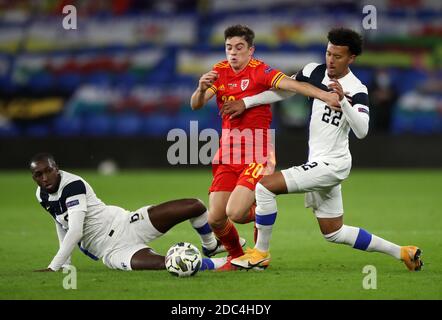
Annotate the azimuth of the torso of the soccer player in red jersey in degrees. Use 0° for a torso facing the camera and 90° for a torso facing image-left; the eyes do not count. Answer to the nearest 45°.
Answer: approximately 45°

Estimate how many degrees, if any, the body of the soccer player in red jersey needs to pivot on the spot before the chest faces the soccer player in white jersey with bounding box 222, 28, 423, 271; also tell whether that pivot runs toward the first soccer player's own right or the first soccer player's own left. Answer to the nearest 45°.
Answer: approximately 90° to the first soccer player's own left

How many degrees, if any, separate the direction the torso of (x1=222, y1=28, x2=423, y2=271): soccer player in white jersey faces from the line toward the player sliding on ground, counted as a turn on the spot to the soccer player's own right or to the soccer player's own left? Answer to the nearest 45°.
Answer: approximately 45° to the soccer player's own right

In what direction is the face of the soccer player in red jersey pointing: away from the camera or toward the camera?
toward the camera

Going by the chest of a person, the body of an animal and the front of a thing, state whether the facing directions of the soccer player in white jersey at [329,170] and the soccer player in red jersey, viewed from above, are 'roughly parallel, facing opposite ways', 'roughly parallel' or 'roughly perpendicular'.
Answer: roughly parallel

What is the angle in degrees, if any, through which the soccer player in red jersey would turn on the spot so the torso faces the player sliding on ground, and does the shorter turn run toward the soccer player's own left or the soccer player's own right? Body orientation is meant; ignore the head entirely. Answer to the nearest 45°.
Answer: approximately 45° to the soccer player's own right

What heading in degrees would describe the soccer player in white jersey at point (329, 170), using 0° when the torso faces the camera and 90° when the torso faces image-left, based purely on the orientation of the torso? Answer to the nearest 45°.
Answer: approximately 45°

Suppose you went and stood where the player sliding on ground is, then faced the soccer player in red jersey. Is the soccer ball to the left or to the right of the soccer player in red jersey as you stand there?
right

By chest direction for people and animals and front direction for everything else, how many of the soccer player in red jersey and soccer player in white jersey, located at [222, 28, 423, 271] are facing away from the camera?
0

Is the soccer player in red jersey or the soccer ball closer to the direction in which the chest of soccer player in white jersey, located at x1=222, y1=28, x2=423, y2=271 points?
the soccer ball

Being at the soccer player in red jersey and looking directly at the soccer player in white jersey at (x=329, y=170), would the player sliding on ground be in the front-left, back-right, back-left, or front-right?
back-right

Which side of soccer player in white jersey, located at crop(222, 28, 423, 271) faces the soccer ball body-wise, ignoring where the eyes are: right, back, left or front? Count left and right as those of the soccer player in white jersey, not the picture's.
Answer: front
